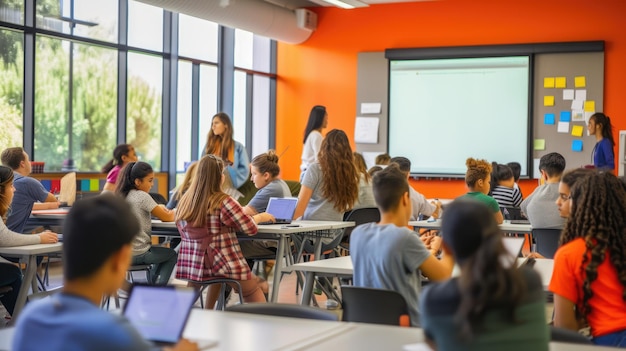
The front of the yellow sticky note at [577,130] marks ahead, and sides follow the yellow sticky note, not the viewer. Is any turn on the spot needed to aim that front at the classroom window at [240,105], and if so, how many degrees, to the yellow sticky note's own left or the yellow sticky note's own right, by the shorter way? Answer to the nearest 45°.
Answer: approximately 90° to the yellow sticky note's own right

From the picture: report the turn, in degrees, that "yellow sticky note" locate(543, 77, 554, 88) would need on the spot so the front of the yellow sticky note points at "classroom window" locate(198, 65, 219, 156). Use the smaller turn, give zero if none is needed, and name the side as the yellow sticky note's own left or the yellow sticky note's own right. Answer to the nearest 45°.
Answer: approximately 90° to the yellow sticky note's own right

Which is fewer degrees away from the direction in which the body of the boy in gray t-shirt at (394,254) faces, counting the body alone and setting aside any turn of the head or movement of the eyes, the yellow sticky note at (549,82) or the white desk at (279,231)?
the yellow sticky note

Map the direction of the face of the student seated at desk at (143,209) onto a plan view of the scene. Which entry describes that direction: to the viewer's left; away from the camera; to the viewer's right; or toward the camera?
to the viewer's right

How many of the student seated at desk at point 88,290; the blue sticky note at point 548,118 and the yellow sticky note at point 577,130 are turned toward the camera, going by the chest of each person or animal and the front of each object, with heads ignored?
2

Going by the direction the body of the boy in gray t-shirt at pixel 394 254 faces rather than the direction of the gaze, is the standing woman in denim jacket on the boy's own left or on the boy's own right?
on the boy's own left

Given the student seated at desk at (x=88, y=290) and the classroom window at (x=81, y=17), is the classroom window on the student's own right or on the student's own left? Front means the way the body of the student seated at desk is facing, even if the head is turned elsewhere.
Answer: on the student's own left

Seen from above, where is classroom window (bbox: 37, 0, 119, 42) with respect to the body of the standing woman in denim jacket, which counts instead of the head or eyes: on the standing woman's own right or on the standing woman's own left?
on the standing woman's own right

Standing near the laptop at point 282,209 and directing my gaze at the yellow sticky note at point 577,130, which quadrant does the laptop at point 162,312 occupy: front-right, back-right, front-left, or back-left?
back-right

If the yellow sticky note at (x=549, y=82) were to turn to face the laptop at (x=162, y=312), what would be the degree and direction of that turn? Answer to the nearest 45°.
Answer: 0° — it already faces it

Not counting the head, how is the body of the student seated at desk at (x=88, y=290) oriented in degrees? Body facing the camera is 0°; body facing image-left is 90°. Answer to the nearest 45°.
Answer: approximately 225°
